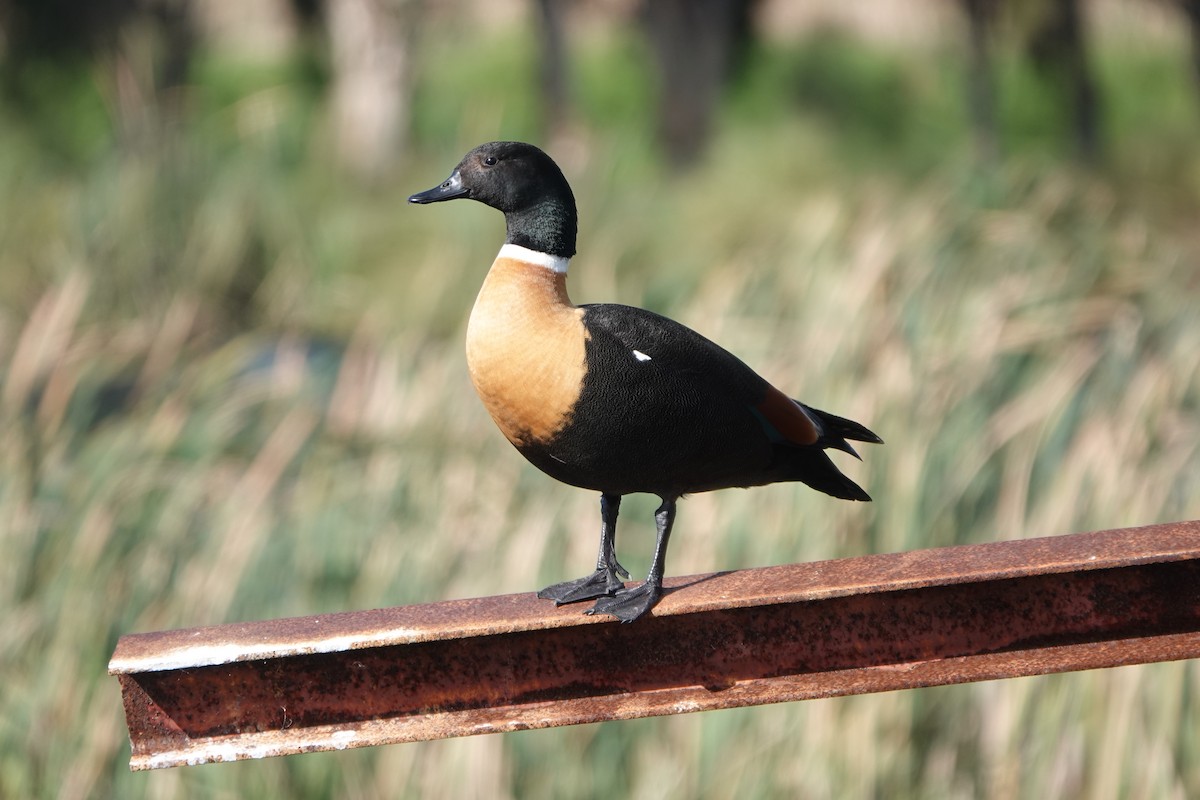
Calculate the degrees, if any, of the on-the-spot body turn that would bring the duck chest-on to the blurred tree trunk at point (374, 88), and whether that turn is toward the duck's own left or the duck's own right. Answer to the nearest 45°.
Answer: approximately 90° to the duck's own right

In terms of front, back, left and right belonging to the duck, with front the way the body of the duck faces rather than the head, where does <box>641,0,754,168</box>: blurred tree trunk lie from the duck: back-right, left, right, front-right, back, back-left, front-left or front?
right

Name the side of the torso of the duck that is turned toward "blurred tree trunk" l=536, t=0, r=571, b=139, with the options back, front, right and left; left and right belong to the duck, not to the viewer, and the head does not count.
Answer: right

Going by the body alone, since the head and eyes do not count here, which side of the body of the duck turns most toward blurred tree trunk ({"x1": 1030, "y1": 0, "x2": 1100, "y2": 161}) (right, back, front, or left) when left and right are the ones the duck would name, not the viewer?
right

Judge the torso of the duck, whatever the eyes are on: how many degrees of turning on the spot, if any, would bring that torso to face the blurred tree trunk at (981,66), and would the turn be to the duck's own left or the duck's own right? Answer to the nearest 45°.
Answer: approximately 90° to the duck's own right

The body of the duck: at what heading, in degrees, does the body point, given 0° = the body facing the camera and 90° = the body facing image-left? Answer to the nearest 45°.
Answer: approximately 90°

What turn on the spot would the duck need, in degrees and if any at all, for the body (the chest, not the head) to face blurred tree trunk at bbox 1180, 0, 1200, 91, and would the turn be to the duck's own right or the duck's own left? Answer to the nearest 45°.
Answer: approximately 90° to the duck's own right
